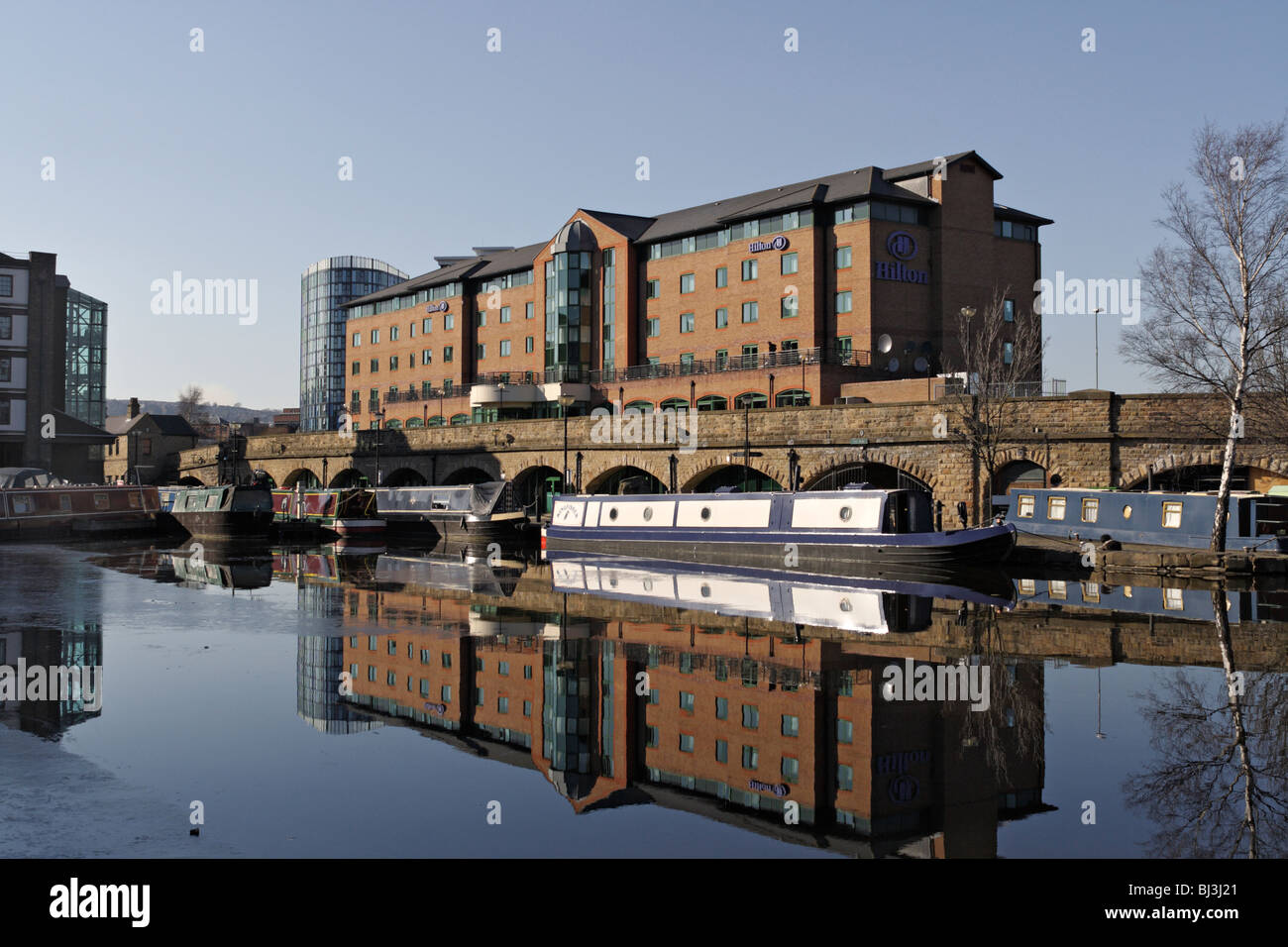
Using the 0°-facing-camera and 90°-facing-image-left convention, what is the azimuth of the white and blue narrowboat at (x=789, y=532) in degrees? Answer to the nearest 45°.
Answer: approximately 315°

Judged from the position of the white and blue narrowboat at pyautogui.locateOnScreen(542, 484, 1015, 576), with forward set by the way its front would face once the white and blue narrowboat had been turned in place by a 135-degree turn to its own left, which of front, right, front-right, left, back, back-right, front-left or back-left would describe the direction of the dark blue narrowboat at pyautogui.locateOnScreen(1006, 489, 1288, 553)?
right
